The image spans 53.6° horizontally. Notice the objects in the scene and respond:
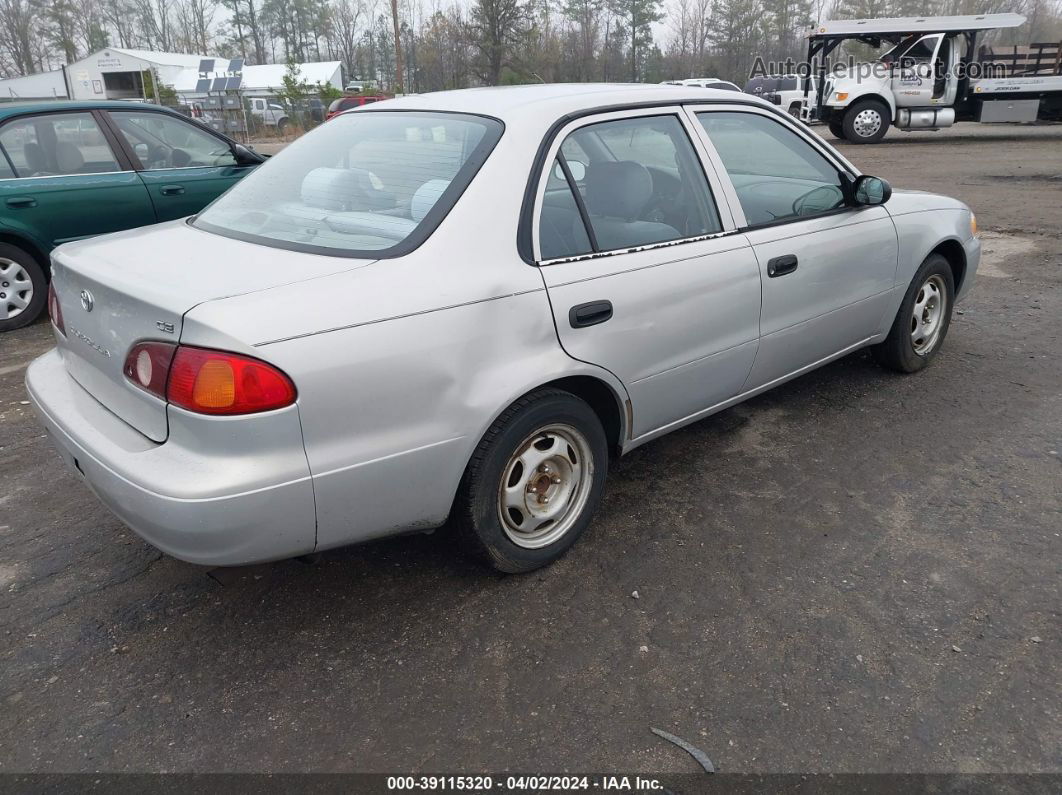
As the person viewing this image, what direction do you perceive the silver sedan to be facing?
facing away from the viewer and to the right of the viewer

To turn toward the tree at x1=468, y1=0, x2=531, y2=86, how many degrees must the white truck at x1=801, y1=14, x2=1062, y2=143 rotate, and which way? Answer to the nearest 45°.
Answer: approximately 45° to its right

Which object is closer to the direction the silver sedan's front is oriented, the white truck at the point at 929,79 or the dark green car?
the white truck

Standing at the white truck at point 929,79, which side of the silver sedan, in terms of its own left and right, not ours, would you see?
front

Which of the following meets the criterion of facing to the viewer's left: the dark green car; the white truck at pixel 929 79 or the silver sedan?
the white truck

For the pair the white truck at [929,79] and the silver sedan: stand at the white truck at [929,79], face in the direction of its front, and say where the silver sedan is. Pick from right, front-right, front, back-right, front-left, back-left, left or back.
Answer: left

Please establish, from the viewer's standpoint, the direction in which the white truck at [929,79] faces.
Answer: facing to the left of the viewer

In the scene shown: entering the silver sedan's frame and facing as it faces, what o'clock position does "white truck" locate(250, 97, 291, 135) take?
The white truck is roughly at 10 o'clock from the silver sedan.

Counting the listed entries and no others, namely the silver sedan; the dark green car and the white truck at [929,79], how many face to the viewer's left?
1

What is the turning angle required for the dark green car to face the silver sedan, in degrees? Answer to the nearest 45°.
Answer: approximately 90° to its right

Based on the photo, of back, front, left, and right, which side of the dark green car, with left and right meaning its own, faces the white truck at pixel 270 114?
left

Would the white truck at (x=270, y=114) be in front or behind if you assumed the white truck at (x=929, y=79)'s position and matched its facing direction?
in front

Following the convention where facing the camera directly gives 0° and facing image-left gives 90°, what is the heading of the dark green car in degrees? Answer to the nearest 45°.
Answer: approximately 270°

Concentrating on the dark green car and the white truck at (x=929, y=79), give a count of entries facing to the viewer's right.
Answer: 1

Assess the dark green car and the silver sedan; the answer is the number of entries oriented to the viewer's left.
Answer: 0
